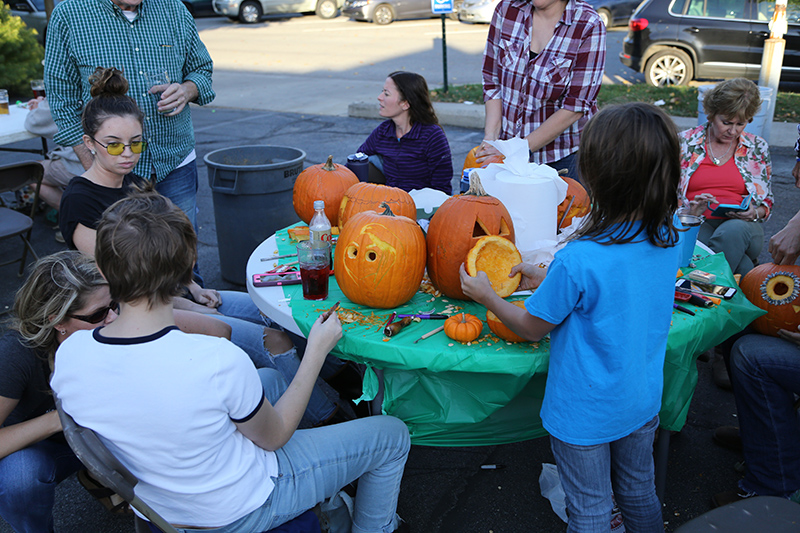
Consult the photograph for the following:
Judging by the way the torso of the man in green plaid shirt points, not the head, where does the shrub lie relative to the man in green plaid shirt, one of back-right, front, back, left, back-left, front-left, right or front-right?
back

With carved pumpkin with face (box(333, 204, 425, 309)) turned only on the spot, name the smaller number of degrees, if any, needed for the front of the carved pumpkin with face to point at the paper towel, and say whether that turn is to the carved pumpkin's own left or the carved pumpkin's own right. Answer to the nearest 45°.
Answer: approximately 180°

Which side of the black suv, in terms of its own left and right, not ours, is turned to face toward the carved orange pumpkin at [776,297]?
right

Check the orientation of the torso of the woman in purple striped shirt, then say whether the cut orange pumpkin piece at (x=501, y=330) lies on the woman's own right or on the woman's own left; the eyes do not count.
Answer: on the woman's own left

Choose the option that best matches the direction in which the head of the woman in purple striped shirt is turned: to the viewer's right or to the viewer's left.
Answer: to the viewer's left

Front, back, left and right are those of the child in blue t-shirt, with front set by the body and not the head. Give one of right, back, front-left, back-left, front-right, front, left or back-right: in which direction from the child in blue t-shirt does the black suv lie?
front-right

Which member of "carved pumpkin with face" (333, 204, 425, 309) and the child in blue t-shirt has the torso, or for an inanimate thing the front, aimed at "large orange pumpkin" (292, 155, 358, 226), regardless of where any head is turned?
the child in blue t-shirt

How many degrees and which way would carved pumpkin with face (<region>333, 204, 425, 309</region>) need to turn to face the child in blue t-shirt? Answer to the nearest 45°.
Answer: approximately 90° to its left

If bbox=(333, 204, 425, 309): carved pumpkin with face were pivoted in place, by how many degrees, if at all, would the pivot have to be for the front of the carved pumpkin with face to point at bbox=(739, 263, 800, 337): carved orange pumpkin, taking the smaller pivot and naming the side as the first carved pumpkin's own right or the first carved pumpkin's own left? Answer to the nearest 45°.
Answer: approximately 135° to the first carved pumpkin's own left

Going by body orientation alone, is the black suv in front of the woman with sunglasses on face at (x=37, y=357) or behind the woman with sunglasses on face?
in front

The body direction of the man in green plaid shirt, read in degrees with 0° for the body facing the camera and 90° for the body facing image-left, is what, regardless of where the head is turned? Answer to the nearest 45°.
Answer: approximately 0°

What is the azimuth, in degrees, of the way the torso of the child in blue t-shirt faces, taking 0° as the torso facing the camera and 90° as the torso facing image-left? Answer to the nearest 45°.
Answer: approximately 135°

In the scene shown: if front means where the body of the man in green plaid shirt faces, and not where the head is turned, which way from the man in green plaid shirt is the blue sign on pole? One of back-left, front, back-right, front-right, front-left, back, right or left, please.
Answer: back-left

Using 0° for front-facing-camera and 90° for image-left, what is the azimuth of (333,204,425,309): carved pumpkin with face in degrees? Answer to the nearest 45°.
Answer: approximately 45°
